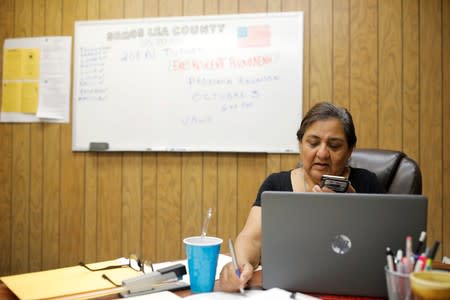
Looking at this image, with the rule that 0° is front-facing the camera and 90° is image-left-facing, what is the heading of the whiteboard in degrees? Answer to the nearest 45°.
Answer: approximately 0°

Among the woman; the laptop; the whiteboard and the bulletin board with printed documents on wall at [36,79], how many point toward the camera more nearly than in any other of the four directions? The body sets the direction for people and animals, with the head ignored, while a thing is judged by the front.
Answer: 3

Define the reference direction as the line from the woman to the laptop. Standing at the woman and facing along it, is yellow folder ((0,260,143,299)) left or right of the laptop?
right

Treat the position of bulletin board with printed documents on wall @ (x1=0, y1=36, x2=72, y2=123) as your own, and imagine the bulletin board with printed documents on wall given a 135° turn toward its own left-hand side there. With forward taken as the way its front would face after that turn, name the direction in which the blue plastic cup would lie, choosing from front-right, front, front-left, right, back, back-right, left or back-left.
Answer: back-right

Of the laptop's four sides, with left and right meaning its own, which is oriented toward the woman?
front

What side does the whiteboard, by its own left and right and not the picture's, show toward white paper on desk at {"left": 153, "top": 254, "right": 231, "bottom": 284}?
front

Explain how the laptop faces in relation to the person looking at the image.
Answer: facing away from the viewer

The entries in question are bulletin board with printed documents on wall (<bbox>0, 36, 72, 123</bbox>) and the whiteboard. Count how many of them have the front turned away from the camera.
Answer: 0

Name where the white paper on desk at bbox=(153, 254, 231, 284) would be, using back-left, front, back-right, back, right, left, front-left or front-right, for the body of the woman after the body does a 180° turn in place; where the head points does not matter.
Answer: back-left

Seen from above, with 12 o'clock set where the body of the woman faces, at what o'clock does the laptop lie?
The laptop is roughly at 12 o'clock from the woman.
